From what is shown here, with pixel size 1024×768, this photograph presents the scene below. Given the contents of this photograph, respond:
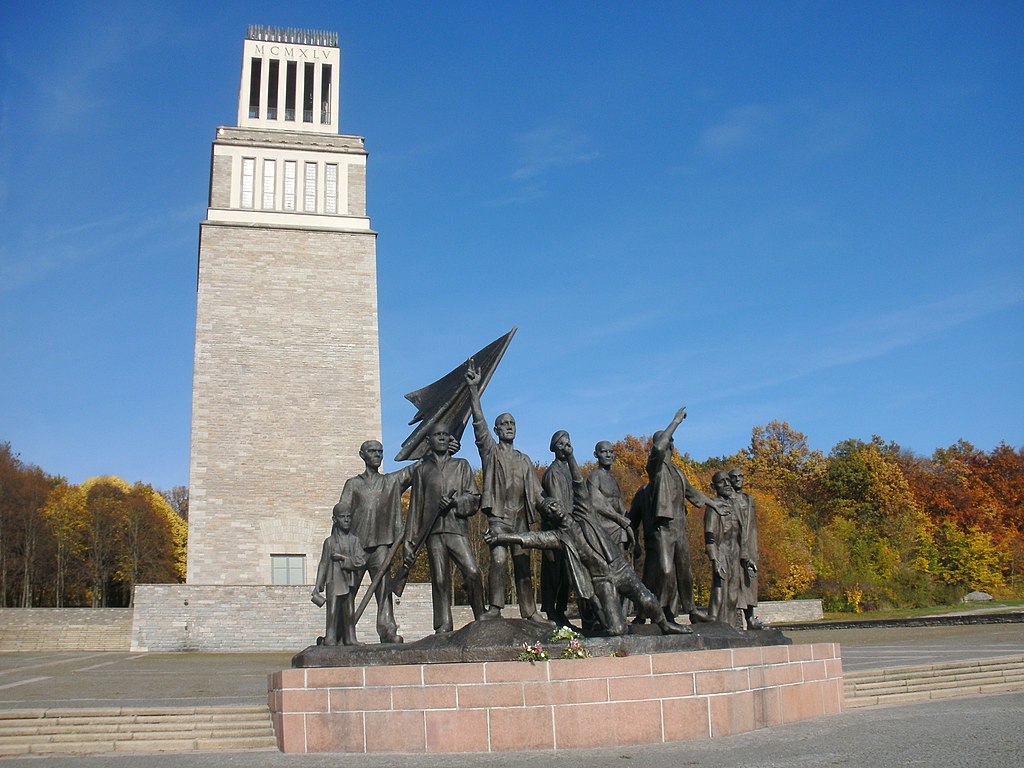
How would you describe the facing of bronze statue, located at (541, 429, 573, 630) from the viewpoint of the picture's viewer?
facing the viewer and to the right of the viewer

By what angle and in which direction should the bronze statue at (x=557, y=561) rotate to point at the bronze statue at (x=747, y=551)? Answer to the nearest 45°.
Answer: approximately 90° to its left

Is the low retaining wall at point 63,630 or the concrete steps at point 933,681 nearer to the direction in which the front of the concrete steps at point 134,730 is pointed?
the concrete steps

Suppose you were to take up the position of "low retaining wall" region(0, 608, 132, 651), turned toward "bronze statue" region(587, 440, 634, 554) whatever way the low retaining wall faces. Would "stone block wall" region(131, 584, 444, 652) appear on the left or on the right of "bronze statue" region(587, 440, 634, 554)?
left

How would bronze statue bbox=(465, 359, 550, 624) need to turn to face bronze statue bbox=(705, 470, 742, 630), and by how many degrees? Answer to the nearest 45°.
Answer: approximately 135° to its left

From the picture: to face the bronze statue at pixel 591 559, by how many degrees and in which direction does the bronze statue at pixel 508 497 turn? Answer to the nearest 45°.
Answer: approximately 45° to its left

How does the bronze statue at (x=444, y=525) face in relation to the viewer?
toward the camera

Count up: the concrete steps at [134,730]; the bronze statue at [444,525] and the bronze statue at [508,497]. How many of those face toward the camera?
3

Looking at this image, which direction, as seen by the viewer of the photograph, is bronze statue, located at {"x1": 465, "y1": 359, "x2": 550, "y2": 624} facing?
facing the viewer

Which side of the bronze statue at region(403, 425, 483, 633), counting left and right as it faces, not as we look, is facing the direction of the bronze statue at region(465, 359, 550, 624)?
left

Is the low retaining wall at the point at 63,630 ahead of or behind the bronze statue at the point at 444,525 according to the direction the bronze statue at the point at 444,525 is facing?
behind
